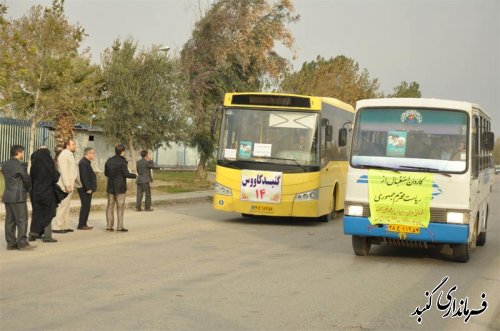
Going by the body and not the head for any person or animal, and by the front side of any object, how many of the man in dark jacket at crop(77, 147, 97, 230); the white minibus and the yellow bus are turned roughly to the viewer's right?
1

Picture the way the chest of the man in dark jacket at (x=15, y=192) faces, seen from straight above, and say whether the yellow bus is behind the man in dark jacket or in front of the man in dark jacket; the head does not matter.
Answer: in front

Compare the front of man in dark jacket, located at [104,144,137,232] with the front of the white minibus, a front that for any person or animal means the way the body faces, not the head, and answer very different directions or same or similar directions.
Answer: very different directions

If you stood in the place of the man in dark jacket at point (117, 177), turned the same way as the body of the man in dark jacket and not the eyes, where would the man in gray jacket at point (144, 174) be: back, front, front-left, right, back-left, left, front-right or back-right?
front-left

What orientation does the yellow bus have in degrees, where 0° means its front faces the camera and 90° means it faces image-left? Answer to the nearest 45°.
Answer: approximately 45°

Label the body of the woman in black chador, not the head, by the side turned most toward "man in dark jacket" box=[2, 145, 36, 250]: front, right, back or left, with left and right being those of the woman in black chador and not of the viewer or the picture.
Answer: back

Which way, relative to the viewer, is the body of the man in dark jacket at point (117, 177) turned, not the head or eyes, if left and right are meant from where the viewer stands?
facing away from the viewer and to the right of the viewer

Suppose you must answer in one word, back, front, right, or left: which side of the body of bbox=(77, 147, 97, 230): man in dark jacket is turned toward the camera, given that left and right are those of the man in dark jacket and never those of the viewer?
right

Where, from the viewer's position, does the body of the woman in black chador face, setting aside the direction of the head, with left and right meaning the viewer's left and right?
facing away from the viewer and to the right of the viewer

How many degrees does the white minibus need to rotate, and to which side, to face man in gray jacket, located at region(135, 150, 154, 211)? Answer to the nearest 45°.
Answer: approximately 135° to its right

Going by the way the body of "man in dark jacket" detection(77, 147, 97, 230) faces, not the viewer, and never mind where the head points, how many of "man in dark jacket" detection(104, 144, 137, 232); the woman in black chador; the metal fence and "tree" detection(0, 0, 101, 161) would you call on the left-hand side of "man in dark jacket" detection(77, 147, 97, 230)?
2

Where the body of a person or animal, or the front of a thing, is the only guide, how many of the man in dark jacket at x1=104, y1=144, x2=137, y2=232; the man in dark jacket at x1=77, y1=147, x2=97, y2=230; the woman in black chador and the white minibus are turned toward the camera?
1

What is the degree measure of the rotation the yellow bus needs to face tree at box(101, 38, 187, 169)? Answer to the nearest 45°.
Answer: approximately 90° to its right

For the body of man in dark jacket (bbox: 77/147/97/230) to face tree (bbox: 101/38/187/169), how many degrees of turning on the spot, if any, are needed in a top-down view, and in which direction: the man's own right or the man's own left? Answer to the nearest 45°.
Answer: approximately 90° to the man's own left

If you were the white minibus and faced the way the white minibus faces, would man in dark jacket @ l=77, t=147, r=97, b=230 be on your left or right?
on your right

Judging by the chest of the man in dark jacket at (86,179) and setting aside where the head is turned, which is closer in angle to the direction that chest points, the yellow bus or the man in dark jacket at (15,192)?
the yellow bus
